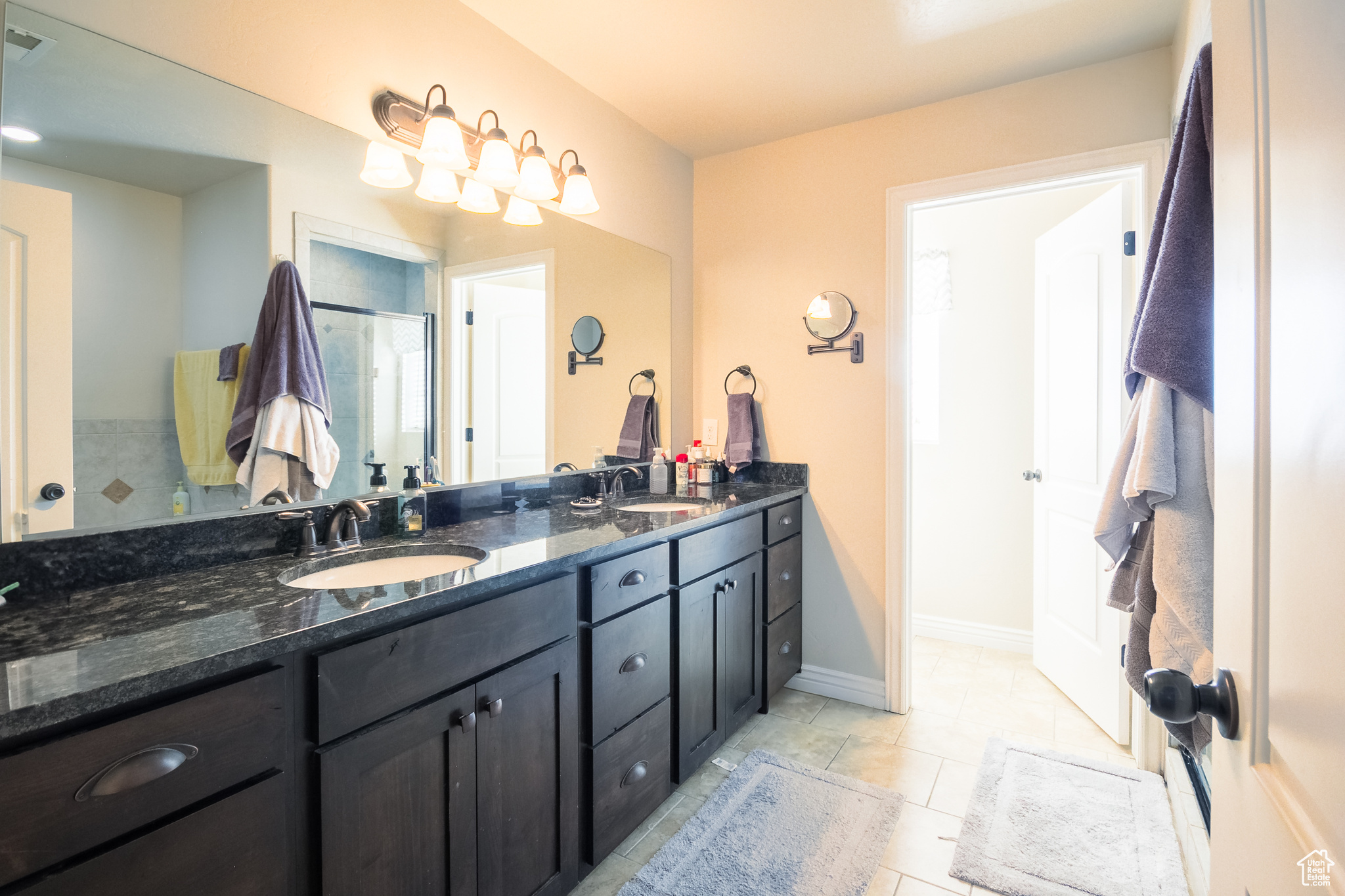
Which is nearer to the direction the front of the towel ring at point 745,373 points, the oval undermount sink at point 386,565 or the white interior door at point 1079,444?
the oval undermount sink

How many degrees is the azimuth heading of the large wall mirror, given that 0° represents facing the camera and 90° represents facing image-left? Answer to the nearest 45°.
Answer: approximately 315°

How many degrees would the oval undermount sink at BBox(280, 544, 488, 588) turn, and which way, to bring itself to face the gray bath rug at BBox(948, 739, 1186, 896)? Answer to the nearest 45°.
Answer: approximately 45° to its left

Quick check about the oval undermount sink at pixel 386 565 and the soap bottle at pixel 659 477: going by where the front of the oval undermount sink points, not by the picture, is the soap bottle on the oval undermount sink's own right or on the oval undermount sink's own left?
on the oval undermount sink's own left

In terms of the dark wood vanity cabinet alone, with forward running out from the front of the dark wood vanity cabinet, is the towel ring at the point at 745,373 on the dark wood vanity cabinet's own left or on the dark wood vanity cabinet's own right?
on the dark wood vanity cabinet's own left

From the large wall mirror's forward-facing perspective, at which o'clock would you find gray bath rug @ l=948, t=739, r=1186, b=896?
The gray bath rug is roughly at 11 o'clock from the large wall mirror.

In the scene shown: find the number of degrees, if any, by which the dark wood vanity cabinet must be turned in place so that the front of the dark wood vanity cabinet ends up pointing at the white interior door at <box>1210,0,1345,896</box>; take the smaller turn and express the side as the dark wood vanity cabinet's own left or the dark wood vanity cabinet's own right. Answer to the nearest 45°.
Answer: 0° — it already faces it

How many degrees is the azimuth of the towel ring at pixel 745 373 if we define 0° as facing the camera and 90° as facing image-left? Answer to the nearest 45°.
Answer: approximately 45°

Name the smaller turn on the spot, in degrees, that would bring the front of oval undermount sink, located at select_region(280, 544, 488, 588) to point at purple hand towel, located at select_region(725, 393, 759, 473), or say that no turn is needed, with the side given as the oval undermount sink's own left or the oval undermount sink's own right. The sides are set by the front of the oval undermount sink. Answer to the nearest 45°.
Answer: approximately 90° to the oval undermount sink's own left
